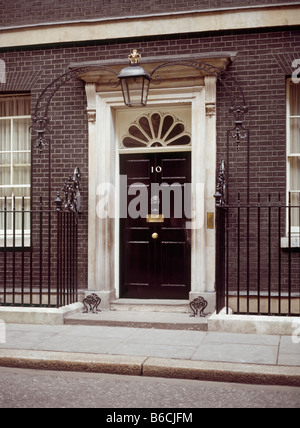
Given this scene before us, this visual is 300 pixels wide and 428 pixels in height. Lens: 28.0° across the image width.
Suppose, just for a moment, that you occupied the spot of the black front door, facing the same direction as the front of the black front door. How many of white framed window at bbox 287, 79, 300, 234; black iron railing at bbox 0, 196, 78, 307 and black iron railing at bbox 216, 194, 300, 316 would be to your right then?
1

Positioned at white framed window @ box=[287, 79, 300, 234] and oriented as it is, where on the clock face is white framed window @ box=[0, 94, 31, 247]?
white framed window @ box=[0, 94, 31, 247] is roughly at 3 o'clock from white framed window @ box=[287, 79, 300, 234].

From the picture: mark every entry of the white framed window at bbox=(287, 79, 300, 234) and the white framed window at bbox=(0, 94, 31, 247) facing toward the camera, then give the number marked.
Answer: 2

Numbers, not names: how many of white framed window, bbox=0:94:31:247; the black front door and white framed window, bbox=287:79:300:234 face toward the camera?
3

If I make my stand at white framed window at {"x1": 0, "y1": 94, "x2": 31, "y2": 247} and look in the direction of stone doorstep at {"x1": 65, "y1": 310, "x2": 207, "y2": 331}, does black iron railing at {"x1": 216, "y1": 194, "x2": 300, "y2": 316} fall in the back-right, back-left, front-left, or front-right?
front-left

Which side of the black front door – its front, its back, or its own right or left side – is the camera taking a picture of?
front

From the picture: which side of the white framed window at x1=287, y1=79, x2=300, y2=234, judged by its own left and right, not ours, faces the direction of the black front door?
right

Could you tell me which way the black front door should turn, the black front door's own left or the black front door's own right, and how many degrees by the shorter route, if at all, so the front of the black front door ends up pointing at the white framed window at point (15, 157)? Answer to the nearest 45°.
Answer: approximately 90° to the black front door's own right

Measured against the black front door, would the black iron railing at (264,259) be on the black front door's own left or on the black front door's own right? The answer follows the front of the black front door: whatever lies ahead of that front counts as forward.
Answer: on the black front door's own left

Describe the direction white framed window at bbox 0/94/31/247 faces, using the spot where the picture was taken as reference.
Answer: facing the viewer

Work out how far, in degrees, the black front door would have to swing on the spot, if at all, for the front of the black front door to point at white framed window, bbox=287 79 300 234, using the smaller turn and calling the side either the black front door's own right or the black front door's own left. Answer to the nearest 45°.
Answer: approximately 90° to the black front door's own left

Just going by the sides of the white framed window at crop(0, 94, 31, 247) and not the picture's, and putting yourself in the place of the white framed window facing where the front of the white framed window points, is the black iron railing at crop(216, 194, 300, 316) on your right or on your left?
on your left

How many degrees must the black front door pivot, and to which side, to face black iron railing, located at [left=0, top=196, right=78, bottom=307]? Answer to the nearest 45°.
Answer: approximately 90° to its right
